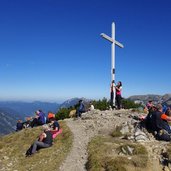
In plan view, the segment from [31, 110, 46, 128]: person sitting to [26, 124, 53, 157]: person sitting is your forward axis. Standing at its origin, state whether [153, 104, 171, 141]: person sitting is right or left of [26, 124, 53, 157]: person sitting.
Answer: left

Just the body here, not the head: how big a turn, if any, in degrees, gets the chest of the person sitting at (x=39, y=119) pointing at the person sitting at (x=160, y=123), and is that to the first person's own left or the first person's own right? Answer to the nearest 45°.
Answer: approximately 135° to the first person's own left

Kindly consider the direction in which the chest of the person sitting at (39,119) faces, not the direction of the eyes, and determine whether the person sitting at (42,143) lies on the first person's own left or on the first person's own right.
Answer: on the first person's own left
